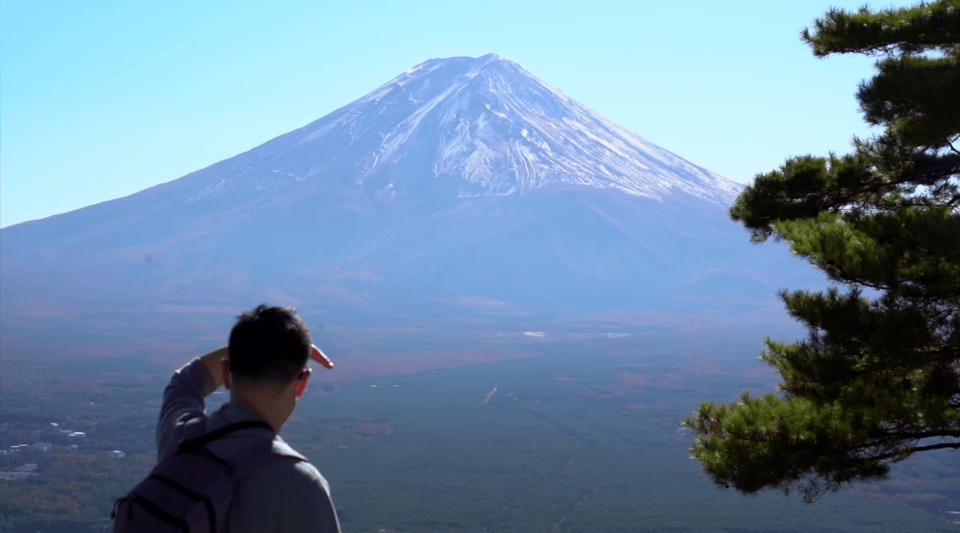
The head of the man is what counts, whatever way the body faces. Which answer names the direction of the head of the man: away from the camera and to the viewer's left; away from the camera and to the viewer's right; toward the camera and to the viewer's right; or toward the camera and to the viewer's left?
away from the camera and to the viewer's right

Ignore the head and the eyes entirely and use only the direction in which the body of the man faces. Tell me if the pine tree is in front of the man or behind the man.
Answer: in front

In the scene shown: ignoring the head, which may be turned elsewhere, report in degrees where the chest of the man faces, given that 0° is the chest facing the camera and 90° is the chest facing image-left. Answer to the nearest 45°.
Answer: approximately 225°

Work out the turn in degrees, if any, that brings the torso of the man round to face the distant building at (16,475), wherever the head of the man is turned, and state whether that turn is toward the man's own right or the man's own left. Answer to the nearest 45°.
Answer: approximately 45° to the man's own left
